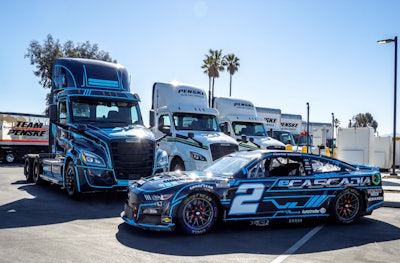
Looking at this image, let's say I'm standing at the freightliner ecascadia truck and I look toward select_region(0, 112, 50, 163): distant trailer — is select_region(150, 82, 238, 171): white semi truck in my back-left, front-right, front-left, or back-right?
front-right

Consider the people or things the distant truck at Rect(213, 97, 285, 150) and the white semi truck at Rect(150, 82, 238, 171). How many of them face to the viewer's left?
0

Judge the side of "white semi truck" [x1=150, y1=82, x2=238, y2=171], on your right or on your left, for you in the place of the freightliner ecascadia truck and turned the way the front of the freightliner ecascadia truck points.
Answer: on your left

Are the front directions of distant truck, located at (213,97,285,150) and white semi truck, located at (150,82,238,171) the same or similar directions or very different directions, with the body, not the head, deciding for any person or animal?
same or similar directions

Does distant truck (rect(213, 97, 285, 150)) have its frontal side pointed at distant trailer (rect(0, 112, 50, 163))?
no

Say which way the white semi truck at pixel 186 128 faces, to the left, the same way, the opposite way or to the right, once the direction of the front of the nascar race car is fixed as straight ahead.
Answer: to the left

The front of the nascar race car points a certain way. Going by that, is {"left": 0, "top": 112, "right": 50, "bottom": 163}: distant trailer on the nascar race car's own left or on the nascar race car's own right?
on the nascar race car's own right

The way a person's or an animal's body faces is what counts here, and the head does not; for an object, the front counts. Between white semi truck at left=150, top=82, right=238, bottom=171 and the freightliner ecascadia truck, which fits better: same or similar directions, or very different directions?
same or similar directions

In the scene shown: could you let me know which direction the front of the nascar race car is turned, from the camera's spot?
facing the viewer and to the left of the viewer

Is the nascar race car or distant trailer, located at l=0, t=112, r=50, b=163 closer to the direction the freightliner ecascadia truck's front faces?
the nascar race car

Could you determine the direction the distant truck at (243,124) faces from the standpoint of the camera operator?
facing the viewer and to the right of the viewer

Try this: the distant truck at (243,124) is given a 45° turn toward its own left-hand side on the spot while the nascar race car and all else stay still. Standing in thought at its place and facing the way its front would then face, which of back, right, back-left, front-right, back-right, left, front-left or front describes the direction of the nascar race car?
right

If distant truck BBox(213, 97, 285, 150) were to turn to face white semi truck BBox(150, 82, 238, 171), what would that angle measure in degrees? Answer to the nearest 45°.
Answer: approximately 90° to its right

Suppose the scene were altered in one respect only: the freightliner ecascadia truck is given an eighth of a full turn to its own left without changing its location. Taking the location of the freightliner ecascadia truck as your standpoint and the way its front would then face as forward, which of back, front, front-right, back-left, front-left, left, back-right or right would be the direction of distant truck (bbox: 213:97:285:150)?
front-left

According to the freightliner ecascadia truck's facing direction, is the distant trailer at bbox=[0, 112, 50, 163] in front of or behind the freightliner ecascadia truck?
behind

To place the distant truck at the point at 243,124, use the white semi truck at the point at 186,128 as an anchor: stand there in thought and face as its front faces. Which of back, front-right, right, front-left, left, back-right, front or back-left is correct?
left

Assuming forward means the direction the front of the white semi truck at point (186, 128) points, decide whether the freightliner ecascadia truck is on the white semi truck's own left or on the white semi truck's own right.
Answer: on the white semi truck's own right

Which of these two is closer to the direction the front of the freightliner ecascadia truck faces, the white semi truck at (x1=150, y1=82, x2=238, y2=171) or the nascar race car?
the nascar race car
